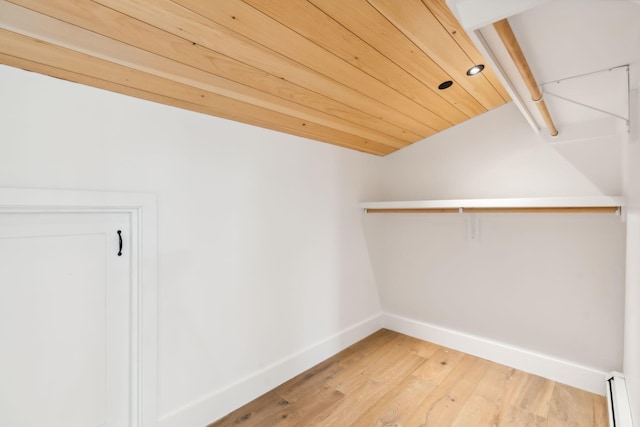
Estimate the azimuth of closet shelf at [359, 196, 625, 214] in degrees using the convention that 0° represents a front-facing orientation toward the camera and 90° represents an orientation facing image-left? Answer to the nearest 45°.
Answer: approximately 0°

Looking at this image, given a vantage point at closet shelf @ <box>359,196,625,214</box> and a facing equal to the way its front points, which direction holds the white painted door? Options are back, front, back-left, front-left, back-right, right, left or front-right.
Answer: front-right

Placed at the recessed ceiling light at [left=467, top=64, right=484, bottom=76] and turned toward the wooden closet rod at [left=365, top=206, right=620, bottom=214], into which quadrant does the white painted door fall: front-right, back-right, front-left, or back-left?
back-left
